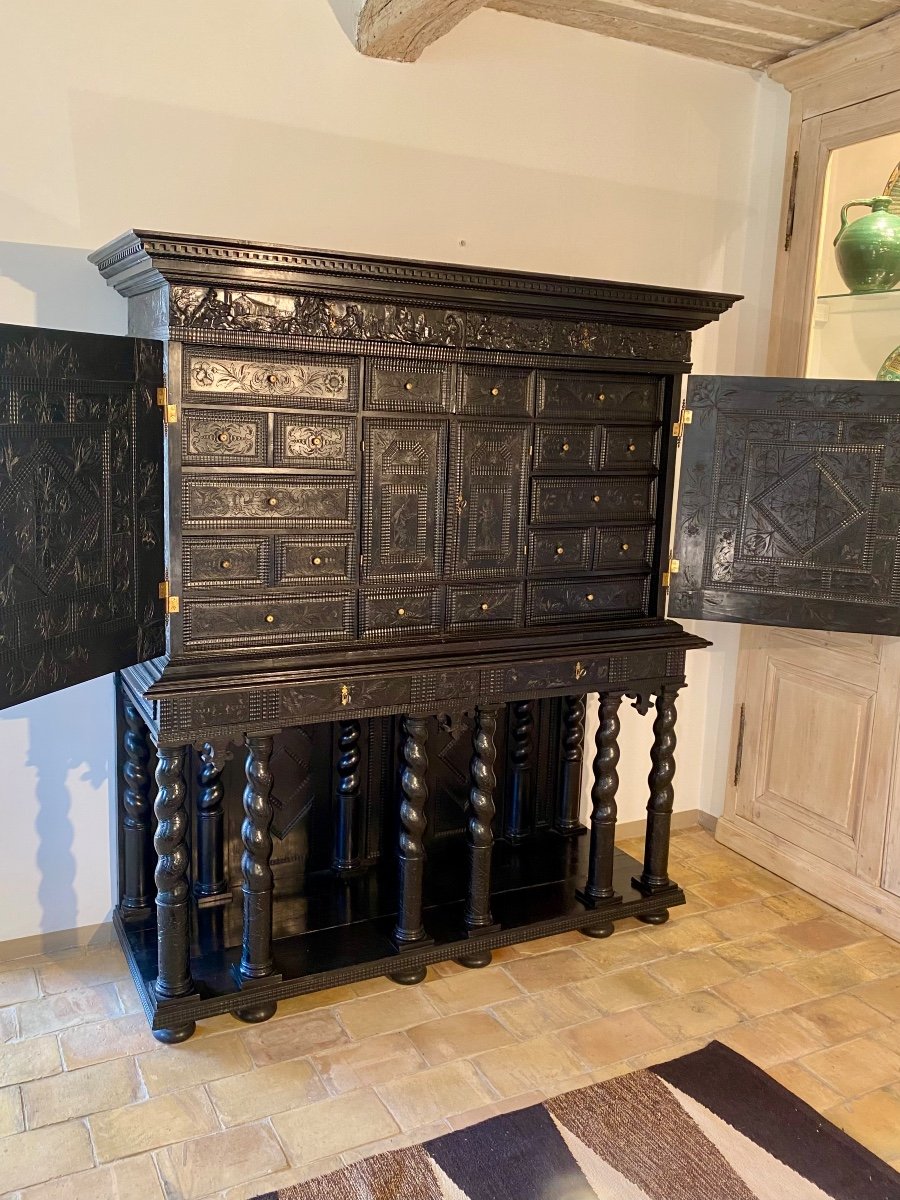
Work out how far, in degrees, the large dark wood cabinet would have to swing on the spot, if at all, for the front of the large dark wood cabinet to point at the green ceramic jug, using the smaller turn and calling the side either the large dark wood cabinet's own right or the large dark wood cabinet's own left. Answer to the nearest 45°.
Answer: approximately 45° to the large dark wood cabinet's own left

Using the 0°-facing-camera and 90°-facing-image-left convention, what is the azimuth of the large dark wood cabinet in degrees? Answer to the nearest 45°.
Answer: approximately 315°
